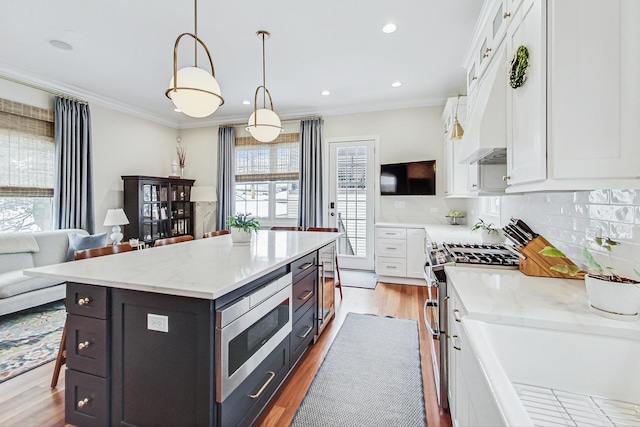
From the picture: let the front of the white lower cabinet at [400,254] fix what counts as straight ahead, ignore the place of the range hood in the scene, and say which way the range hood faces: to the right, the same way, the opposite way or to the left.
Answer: to the right

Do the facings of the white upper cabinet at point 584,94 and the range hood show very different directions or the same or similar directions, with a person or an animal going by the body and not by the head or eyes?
same or similar directions

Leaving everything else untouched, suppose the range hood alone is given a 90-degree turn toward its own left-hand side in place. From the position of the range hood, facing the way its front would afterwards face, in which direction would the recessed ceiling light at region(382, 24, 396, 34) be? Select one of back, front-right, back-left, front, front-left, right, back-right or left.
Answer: back-right

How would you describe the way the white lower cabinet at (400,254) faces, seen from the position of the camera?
facing the viewer

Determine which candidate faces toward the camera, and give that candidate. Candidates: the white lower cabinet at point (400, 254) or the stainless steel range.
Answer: the white lower cabinet

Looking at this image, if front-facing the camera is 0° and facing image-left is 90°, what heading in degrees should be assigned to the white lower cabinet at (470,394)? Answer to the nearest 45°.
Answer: approximately 90°

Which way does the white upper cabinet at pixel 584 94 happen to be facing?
to the viewer's left

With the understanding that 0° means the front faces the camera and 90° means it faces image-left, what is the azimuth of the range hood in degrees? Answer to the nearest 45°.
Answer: approximately 90°

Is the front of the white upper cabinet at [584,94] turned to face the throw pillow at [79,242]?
yes

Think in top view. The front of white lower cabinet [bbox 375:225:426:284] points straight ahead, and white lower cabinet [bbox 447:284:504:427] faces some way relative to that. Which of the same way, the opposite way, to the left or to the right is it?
to the right

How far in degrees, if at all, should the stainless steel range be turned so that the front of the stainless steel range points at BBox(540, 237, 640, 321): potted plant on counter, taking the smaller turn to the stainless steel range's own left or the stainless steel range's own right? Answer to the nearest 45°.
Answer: approximately 135° to the stainless steel range's own left

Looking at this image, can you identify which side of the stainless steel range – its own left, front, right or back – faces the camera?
left

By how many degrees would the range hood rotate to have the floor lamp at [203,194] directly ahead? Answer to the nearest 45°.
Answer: approximately 45° to its right

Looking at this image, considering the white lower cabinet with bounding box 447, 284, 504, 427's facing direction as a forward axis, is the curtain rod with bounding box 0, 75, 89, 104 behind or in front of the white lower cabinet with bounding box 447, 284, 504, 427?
in front

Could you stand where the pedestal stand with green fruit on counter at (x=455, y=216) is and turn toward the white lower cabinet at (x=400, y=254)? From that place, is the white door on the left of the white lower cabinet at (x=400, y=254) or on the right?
right
